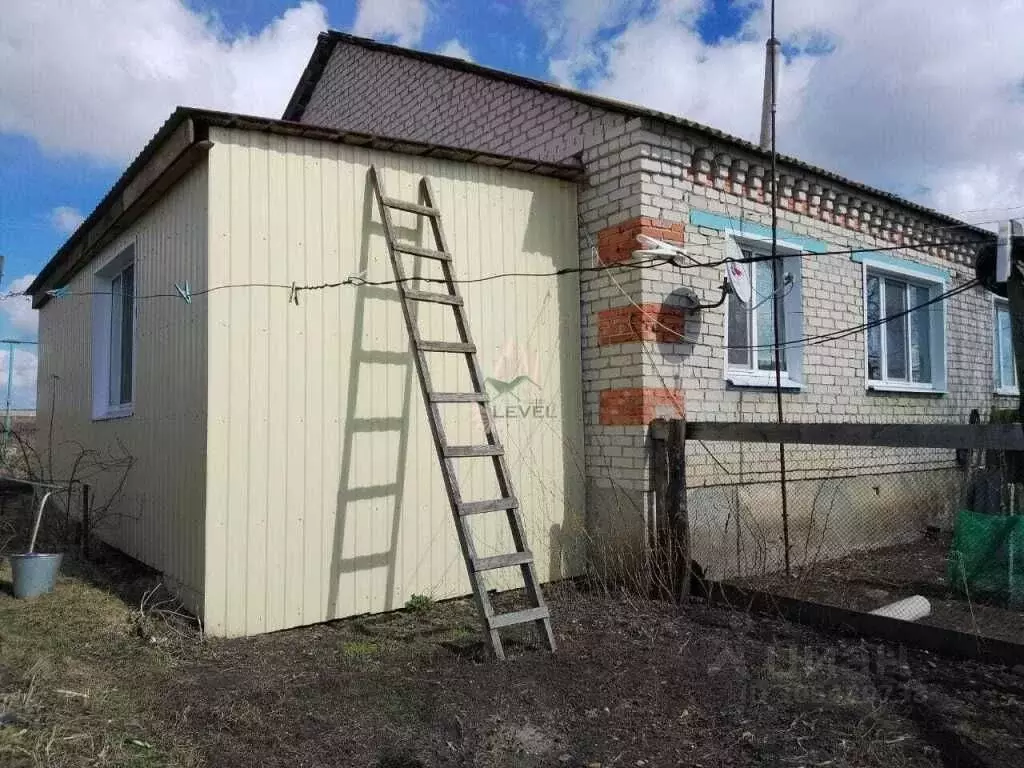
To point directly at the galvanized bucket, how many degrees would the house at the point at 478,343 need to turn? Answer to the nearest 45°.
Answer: approximately 135° to its right

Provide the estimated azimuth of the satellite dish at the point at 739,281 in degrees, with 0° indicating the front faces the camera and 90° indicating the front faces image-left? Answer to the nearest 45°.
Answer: approximately 315°

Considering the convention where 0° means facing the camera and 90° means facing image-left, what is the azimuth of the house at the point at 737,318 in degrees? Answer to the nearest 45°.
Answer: approximately 315°

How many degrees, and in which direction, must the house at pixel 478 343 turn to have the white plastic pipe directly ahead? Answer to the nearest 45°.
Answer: approximately 45° to its left
